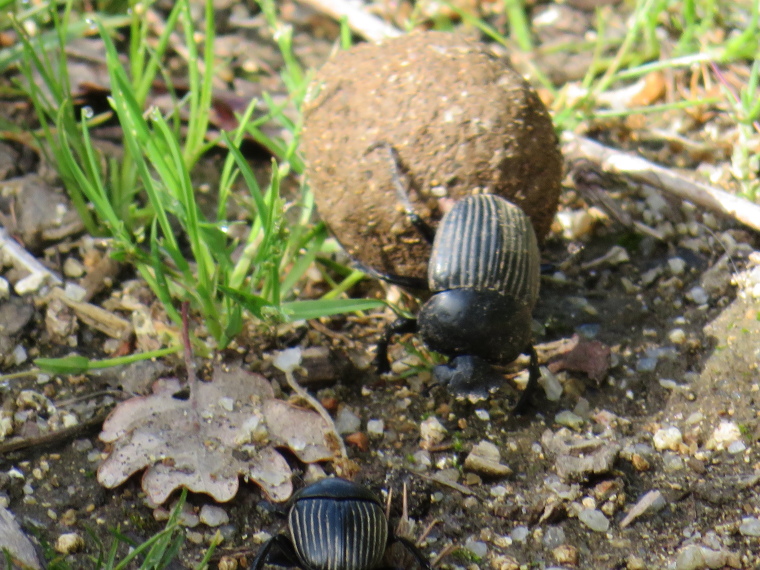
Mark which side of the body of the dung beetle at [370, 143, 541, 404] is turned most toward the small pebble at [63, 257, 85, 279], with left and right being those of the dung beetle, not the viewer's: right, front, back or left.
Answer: right

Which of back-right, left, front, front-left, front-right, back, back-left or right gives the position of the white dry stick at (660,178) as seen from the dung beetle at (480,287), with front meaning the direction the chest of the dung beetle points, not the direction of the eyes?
back-left

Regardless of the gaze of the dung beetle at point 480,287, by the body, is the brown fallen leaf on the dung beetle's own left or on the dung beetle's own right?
on the dung beetle's own right
